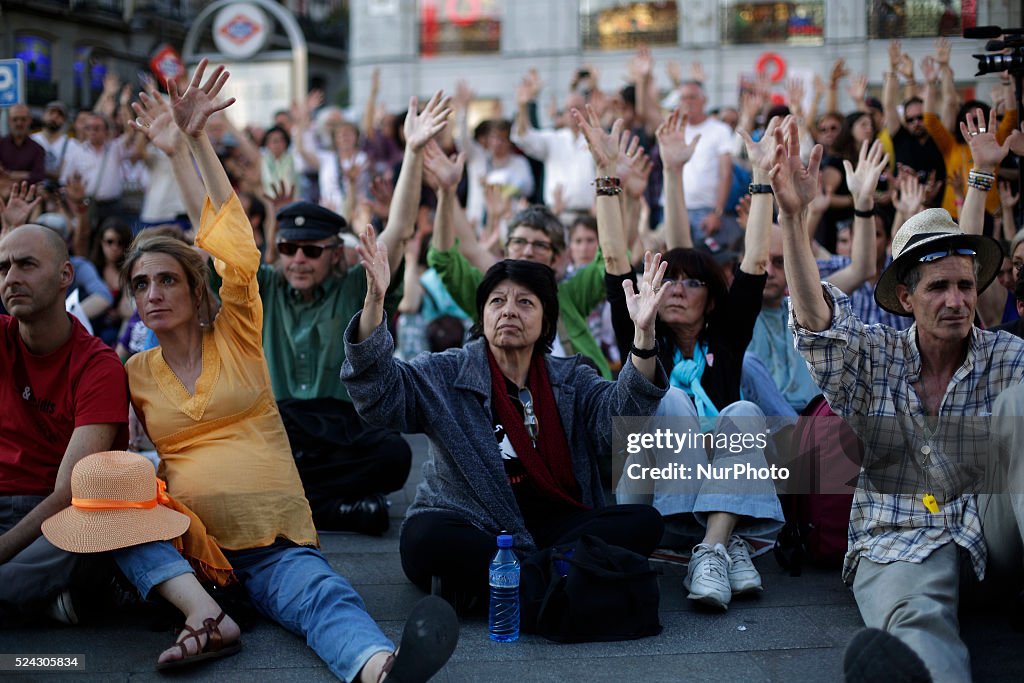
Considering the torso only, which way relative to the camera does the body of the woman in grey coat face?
toward the camera

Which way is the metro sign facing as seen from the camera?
toward the camera

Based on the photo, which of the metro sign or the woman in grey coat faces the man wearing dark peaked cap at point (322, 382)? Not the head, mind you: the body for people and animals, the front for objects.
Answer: the metro sign

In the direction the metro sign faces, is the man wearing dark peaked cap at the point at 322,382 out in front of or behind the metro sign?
in front

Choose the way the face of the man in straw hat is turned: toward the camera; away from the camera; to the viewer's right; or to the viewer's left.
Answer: toward the camera

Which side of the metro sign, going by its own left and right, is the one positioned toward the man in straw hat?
front

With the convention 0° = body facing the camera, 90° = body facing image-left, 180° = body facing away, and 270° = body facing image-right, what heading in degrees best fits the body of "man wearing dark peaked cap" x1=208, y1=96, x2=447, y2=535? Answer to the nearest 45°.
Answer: approximately 0°

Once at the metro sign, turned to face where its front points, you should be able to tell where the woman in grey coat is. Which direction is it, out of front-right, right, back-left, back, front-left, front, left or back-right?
front

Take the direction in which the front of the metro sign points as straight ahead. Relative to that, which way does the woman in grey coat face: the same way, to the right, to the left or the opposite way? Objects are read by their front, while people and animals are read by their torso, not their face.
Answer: the same way

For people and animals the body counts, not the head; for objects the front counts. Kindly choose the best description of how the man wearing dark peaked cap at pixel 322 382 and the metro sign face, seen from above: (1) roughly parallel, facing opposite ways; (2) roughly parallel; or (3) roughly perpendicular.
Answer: roughly parallel

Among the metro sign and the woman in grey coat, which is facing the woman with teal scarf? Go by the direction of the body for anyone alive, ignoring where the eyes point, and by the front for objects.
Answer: the metro sign

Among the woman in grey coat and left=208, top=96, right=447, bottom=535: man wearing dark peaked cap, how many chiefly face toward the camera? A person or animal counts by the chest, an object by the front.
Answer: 2

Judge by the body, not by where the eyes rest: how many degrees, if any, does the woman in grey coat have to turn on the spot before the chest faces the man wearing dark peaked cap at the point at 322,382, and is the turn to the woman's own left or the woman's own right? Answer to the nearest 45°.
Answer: approximately 135° to the woman's own right

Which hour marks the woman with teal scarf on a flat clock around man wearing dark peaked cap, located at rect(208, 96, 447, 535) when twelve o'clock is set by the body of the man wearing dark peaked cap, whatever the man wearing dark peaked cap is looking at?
The woman with teal scarf is roughly at 10 o'clock from the man wearing dark peaked cap.

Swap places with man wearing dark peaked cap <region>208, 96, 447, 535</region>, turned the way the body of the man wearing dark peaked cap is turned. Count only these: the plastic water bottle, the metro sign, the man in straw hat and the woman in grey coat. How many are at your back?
1

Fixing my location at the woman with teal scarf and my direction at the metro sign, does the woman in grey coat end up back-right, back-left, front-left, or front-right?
back-left

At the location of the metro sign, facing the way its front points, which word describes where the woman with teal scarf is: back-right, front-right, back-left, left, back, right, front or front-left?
front
